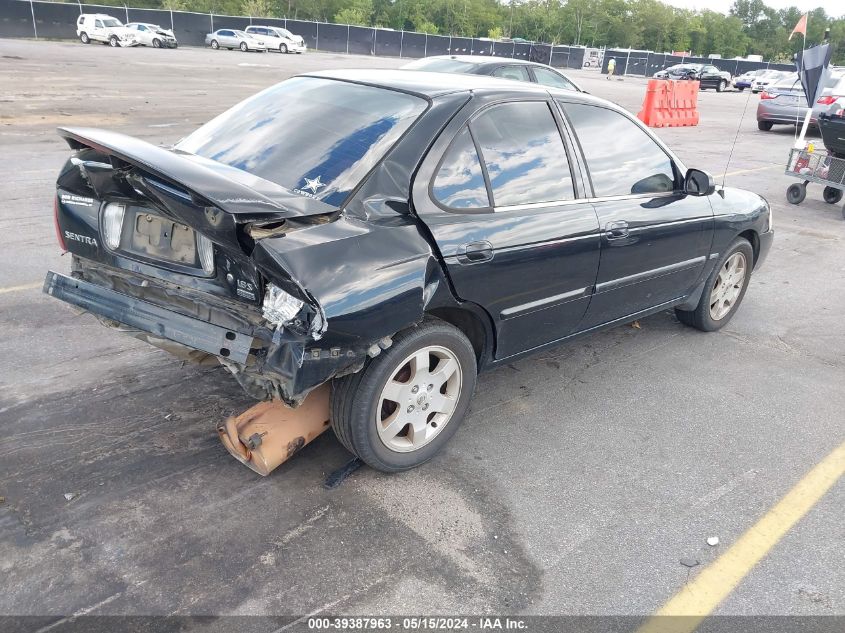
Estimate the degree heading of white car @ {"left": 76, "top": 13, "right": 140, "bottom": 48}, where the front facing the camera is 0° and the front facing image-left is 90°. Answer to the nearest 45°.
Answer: approximately 315°

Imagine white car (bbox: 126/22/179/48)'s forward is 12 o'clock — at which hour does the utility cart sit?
The utility cart is roughly at 1 o'clock from the white car.

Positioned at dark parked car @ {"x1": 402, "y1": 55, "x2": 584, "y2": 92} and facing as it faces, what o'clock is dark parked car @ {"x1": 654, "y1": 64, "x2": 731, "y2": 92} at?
dark parked car @ {"x1": 654, "y1": 64, "x2": 731, "y2": 92} is roughly at 11 o'clock from dark parked car @ {"x1": 402, "y1": 55, "x2": 584, "y2": 92}.

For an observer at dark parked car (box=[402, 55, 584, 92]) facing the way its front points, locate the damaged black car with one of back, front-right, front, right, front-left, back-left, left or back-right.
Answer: back-right

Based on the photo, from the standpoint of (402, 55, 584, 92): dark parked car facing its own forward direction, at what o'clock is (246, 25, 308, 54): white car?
The white car is roughly at 10 o'clock from the dark parked car.

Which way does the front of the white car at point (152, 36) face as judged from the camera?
facing the viewer and to the right of the viewer

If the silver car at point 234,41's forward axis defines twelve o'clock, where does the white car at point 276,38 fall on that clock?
the white car at point 276,38 is roughly at 11 o'clock from the silver car at point 234,41.

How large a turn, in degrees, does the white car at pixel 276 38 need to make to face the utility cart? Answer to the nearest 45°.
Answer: approximately 45° to its right

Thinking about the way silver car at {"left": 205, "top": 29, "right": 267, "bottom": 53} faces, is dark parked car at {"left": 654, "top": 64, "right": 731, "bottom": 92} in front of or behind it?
in front

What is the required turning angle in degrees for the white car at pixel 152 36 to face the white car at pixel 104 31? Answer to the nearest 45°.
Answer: approximately 135° to its right

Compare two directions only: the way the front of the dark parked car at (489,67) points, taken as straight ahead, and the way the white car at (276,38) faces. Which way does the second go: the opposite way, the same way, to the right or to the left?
to the right

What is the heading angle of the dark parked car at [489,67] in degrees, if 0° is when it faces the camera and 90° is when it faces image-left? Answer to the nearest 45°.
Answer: approximately 225°

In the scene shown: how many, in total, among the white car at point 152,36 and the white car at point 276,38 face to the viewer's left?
0

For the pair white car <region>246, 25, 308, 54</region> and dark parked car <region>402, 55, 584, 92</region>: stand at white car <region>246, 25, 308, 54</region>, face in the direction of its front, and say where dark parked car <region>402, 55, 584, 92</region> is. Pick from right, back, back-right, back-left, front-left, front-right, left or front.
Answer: front-right

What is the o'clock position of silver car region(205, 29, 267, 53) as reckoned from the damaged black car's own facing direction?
The silver car is roughly at 10 o'clock from the damaged black car.
